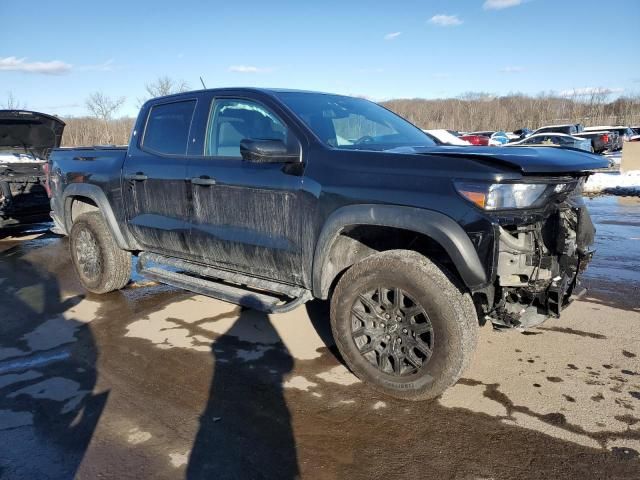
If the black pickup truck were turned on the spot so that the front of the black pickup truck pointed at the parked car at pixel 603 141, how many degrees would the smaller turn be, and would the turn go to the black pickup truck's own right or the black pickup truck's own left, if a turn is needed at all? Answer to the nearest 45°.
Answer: approximately 90° to the black pickup truck's own left

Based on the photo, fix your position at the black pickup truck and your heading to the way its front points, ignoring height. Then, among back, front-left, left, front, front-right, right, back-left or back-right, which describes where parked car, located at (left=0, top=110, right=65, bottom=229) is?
back

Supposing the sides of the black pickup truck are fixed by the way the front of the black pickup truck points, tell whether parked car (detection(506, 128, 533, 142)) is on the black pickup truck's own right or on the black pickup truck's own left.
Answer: on the black pickup truck's own left

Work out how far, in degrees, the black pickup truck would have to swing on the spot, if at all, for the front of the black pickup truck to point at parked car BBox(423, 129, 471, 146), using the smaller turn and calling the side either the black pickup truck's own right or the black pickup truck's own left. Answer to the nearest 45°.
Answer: approximately 135° to the black pickup truck's own left

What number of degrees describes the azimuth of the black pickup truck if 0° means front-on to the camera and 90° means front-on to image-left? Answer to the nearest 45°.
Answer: approximately 315°
